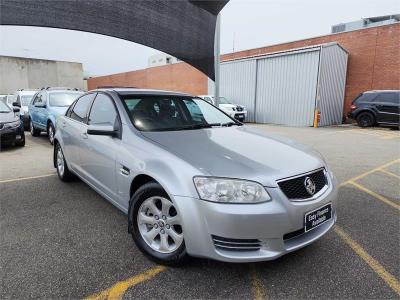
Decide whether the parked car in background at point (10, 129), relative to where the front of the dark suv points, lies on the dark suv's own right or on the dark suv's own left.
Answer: on the dark suv's own right

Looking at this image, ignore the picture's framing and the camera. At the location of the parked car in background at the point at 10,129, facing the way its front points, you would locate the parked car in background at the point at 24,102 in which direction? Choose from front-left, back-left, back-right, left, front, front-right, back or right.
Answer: back-left

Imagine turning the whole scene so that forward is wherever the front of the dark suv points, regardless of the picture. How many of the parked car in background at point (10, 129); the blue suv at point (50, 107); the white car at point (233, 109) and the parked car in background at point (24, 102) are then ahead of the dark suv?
0

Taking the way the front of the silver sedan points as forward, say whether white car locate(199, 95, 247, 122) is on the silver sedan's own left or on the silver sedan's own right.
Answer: on the silver sedan's own left

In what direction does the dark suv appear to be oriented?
to the viewer's right

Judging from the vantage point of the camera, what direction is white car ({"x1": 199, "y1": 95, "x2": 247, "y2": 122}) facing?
facing the viewer and to the right of the viewer

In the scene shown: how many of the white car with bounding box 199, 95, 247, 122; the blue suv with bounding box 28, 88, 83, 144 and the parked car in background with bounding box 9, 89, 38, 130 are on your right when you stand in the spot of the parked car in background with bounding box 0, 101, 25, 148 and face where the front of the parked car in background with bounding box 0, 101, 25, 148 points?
0

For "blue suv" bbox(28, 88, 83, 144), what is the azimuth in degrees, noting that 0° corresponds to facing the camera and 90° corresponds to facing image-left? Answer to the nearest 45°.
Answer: approximately 315°

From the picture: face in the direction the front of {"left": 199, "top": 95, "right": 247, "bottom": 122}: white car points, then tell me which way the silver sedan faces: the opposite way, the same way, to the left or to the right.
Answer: the same way

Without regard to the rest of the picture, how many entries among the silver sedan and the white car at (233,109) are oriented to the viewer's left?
0

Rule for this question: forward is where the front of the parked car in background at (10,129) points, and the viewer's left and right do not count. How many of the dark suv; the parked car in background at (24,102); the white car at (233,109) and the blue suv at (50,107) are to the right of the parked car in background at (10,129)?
0

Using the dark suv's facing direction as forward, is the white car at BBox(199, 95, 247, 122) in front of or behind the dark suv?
behind

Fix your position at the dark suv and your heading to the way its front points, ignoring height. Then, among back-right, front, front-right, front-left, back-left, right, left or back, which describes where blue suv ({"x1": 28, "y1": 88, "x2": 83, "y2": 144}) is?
back-right

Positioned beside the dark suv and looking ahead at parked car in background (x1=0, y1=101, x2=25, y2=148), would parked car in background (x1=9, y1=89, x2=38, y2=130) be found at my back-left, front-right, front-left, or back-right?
front-right

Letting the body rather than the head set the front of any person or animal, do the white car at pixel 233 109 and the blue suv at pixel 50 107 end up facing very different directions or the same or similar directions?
same or similar directions

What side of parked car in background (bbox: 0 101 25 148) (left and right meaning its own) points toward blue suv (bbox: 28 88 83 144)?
left
